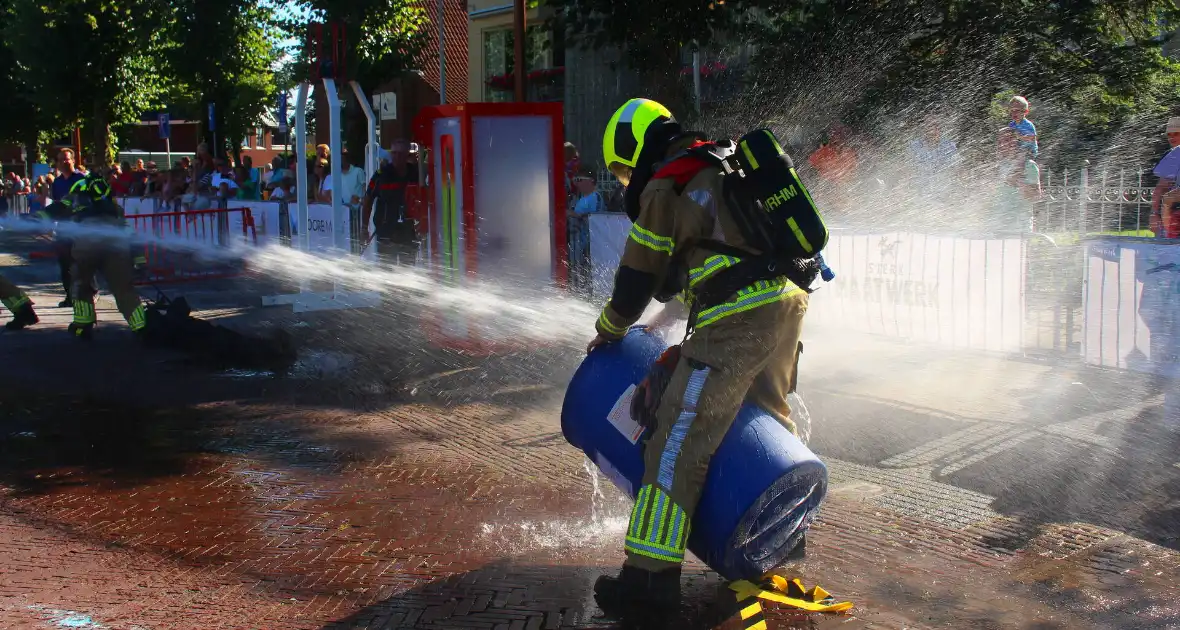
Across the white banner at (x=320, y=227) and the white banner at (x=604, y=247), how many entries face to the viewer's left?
0

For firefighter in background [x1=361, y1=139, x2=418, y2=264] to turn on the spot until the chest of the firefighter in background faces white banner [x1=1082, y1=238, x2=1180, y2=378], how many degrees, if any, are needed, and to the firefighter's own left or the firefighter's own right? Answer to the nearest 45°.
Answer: approximately 45° to the firefighter's own left

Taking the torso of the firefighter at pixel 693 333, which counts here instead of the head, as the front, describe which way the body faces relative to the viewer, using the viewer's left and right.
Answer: facing to the left of the viewer

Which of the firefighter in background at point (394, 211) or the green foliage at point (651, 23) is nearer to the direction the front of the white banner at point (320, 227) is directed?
the firefighter in background

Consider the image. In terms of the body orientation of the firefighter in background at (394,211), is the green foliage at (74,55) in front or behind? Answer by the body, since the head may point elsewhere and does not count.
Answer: behind

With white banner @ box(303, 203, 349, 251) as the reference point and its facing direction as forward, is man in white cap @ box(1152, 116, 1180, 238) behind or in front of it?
in front

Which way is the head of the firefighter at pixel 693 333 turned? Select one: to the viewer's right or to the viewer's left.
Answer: to the viewer's left
